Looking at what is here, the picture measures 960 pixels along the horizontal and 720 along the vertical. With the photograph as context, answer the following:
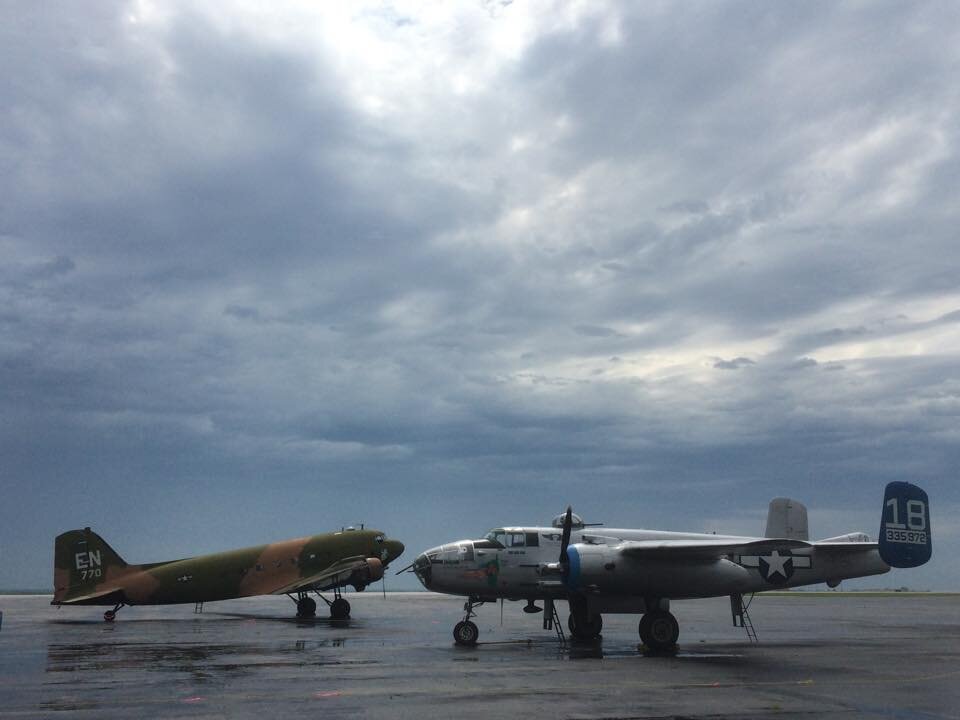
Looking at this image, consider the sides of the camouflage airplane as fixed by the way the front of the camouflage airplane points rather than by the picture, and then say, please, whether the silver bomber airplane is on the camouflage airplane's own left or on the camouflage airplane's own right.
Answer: on the camouflage airplane's own right

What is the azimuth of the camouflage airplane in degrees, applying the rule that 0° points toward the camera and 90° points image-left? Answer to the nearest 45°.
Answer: approximately 270°
